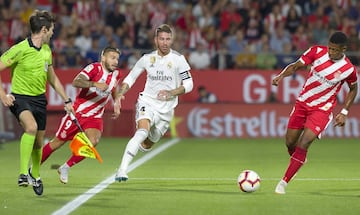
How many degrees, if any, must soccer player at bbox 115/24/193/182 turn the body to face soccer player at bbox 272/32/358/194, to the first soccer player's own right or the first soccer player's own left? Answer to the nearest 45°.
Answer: approximately 90° to the first soccer player's own left

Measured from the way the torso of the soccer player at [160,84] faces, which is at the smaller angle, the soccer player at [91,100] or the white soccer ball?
the white soccer ball

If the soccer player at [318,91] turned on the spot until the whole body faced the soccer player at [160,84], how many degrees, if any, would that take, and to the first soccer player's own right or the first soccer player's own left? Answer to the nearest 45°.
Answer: approximately 90° to the first soccer player's own right

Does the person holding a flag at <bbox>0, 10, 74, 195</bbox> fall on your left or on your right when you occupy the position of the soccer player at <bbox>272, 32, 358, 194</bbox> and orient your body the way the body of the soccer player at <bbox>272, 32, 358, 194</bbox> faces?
on your right

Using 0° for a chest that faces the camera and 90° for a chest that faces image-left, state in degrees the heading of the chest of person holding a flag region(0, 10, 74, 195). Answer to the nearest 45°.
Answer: approximately 315°

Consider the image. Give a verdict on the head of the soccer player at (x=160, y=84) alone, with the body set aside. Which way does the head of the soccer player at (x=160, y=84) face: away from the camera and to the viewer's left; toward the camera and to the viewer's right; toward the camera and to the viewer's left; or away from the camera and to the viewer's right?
toward the camera and to the viewer's right
